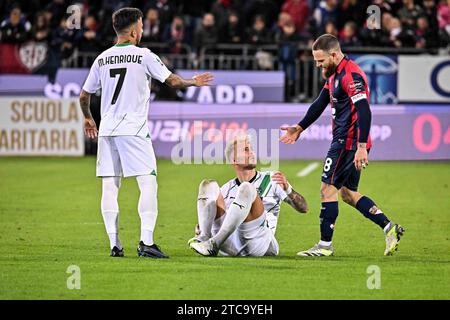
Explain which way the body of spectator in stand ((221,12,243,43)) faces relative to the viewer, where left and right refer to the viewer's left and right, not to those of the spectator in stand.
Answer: facing the viewer

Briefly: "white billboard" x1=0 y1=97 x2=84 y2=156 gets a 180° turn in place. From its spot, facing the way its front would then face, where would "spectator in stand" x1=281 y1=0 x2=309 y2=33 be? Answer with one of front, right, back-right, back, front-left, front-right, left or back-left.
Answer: right

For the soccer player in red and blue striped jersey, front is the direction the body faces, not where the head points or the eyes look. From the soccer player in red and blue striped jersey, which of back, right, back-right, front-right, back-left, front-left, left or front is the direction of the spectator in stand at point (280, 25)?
right

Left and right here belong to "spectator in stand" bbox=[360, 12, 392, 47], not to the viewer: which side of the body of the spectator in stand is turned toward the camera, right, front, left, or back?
front

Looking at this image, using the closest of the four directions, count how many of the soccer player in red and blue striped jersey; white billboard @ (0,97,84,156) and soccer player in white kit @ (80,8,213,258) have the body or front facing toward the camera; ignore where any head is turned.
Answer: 1

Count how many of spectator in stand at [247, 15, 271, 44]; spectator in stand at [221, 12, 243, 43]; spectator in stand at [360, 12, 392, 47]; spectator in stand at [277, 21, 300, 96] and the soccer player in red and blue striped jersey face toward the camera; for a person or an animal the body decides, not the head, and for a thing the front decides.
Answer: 4

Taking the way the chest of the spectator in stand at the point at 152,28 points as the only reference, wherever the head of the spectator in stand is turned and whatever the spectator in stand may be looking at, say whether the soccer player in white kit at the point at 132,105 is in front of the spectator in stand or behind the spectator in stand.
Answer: in front

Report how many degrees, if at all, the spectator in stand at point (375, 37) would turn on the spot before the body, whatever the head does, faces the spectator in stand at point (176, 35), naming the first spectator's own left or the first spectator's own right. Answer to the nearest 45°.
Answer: approximately 90° to the first spectator's own right

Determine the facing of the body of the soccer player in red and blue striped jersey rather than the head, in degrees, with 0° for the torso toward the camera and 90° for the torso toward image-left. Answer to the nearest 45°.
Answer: approximately 90°

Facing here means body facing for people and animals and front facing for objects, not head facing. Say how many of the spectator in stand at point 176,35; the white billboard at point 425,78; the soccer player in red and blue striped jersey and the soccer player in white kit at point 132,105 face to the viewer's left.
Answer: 1

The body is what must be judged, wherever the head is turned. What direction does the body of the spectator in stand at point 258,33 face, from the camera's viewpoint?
toward the camera

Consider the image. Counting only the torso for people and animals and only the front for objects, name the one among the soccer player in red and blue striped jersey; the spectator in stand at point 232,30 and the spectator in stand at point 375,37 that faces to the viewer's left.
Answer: the soccer player in red and blue striped jersey

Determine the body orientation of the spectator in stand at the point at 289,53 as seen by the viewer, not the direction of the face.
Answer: toward the camera

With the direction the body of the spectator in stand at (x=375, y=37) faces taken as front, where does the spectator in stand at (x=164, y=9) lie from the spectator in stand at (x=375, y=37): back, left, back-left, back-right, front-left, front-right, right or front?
right
